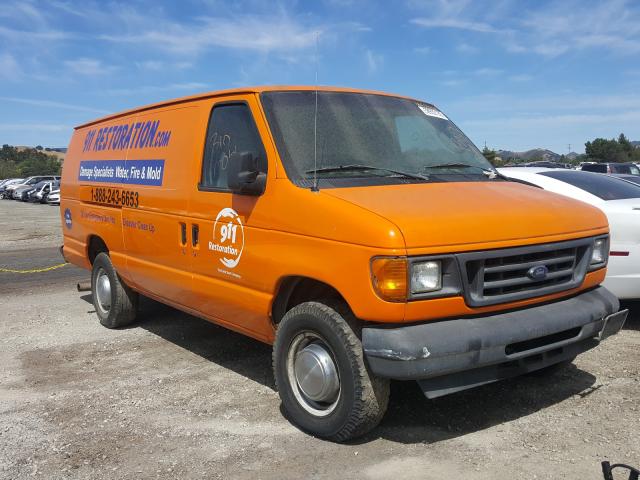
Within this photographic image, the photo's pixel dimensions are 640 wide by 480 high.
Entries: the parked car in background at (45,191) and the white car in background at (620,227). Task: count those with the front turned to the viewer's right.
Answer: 0

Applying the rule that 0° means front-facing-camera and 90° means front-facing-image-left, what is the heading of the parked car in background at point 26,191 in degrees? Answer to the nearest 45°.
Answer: approximately 45°

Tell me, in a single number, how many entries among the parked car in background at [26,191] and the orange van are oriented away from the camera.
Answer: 0

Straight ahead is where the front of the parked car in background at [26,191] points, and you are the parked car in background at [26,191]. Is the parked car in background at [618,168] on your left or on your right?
on your left

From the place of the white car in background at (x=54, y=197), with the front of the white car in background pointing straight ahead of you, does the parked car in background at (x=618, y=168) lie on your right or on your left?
on your left

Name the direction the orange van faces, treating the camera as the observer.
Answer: facing the viewer and to the right of the viewer

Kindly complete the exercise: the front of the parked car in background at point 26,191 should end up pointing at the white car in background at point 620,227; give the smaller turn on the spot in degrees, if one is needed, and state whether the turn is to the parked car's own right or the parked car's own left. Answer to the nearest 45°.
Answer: approximately 45° to the parked car's own left

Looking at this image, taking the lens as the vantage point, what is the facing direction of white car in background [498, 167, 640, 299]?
facing away from the viewer and to the left of the viewer

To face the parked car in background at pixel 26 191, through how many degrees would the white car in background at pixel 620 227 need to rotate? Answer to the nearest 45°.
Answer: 0° — it already faces it
